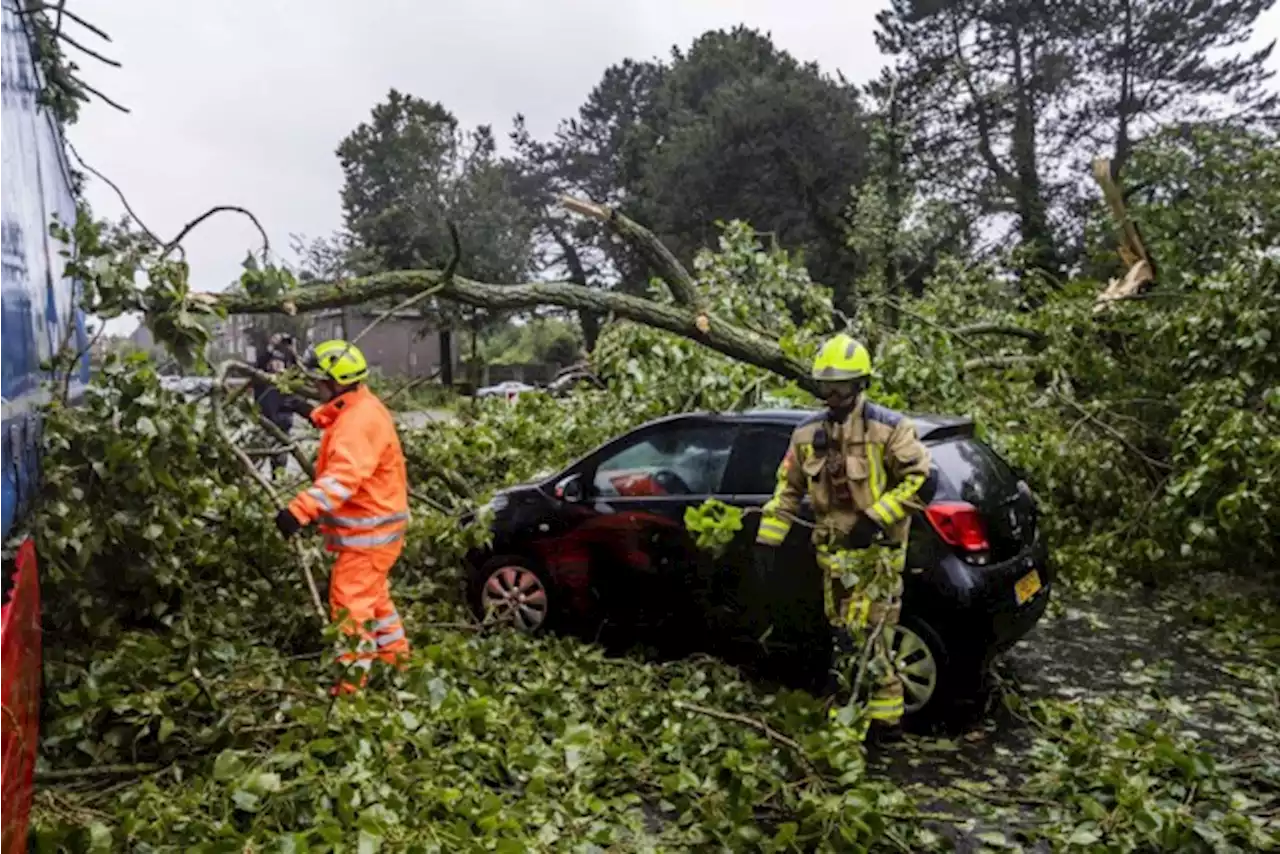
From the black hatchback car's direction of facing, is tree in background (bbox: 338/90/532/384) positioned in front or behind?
in front

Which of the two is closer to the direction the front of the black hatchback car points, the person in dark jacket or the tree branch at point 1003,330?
the person in dark jacket

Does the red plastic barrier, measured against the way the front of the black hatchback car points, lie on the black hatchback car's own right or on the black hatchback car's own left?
on the black hatchback car's own left

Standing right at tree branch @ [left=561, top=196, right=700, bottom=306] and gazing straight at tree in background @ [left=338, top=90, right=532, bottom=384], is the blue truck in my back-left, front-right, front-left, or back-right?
back-left

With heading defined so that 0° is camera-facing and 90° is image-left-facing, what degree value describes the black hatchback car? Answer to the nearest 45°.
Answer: approximately 135°

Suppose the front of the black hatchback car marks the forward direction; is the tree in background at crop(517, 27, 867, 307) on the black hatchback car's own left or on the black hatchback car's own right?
on the black hatchback car's own right

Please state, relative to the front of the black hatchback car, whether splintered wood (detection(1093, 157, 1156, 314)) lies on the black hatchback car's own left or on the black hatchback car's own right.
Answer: on the black hatchback car's own right

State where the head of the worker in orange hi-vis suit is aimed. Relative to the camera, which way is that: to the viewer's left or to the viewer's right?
to the viewer's left

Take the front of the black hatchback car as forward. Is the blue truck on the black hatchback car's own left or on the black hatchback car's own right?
on the black hatchback car's own left

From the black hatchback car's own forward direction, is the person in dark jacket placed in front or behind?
in front
